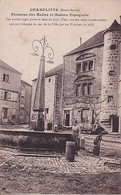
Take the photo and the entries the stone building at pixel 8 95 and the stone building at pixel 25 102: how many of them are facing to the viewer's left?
0

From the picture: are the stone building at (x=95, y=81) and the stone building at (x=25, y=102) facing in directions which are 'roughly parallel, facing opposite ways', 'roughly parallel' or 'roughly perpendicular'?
roughly perpendicular

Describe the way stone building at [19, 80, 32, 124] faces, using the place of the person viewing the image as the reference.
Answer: facing the viewer and to the right of the viewer

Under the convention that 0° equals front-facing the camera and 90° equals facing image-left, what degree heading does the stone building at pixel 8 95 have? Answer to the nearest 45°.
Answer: approximately 315°

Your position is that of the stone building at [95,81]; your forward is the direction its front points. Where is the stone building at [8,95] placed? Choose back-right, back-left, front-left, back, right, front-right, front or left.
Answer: front-right

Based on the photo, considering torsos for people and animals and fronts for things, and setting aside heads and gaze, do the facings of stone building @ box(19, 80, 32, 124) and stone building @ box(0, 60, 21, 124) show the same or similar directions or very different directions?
same or similar directions

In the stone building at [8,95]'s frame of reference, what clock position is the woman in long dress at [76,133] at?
The woman in long dress is roughly at 11 o'clock from the stone building.

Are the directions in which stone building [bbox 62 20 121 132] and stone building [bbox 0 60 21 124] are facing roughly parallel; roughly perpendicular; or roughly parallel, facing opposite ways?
roughly perpendicular
